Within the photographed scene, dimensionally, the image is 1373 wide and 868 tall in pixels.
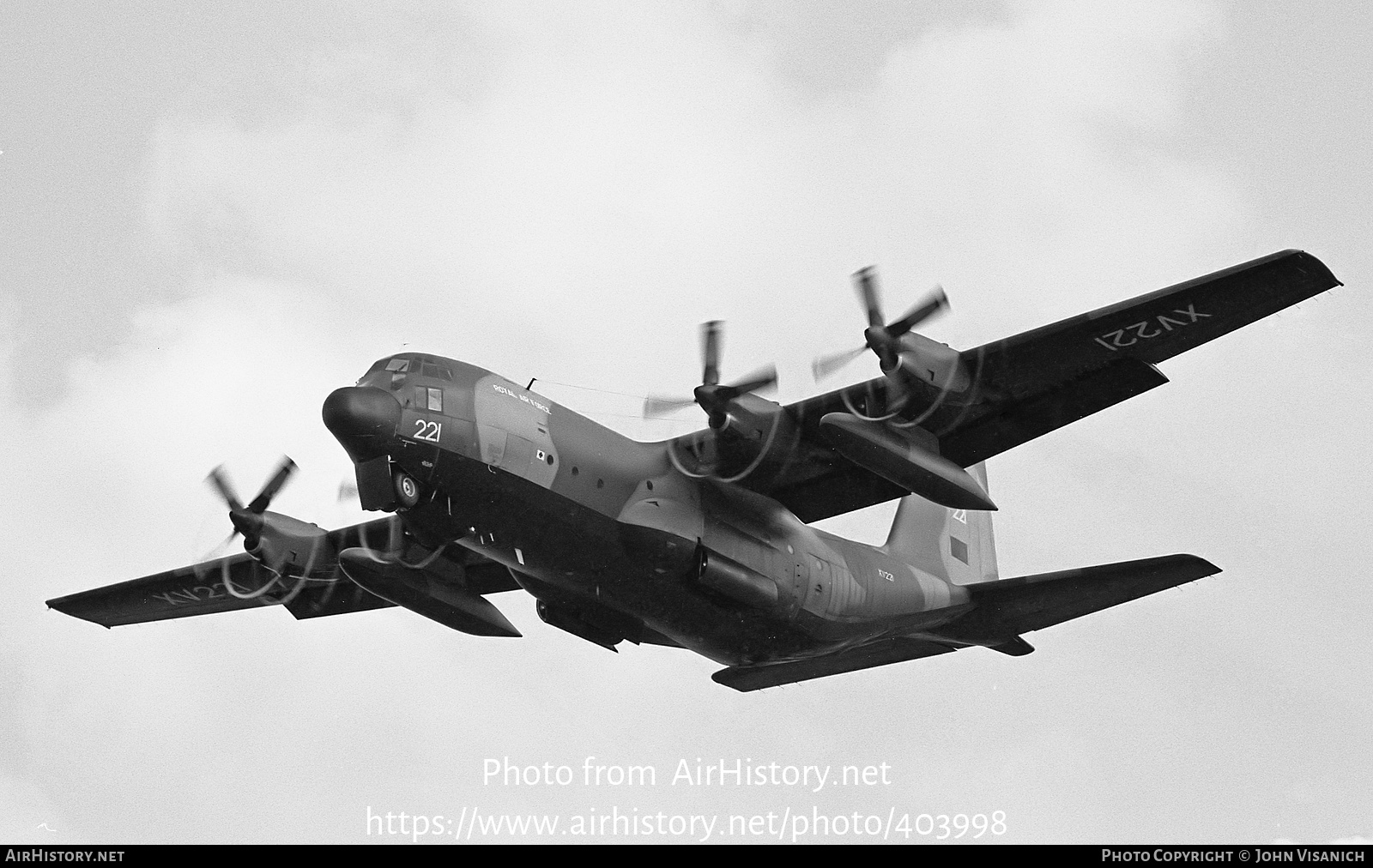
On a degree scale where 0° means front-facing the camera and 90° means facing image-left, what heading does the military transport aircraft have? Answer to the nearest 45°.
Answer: approximately 45°
